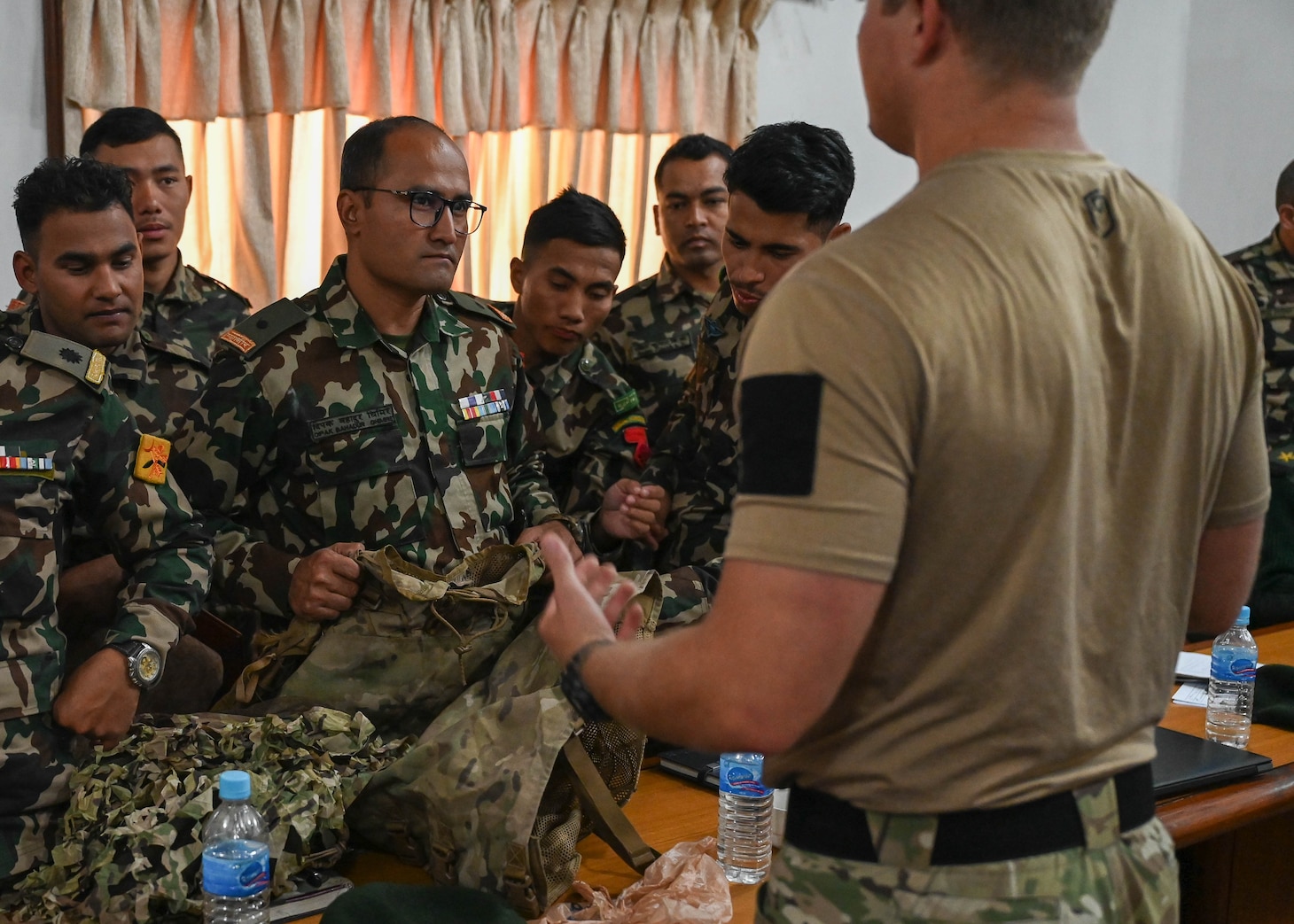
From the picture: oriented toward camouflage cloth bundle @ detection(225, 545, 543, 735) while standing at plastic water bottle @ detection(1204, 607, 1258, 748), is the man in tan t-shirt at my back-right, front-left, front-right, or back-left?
front-left

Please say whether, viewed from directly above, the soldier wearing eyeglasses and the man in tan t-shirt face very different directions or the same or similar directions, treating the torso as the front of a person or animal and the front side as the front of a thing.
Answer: very different directions

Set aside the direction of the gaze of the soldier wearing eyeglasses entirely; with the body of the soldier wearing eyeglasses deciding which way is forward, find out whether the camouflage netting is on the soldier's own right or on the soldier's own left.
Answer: on the soldier's own right

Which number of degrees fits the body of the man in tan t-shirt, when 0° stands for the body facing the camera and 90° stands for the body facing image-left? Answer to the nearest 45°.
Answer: approximately 135°

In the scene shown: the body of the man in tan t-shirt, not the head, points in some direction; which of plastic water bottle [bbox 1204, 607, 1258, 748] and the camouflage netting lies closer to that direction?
the camouflage netting

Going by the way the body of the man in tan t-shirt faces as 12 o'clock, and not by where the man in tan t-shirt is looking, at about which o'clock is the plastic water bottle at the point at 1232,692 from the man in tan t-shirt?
The plastic water bottle is roughly at 2 o'clock from the man in tan t-shirt.

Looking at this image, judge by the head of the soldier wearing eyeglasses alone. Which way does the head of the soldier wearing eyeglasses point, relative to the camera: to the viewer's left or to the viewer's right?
to the viewer's right

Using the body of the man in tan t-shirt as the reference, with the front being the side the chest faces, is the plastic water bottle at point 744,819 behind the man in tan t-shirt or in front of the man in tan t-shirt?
in front

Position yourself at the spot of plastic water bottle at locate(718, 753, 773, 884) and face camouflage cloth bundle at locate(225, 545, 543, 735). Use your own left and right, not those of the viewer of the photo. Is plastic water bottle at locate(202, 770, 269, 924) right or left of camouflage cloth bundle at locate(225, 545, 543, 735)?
left

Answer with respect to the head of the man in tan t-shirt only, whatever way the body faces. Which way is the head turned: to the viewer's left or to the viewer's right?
to the viewer's left

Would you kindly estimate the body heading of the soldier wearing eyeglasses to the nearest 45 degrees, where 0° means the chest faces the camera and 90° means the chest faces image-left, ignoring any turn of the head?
approximately 315°
